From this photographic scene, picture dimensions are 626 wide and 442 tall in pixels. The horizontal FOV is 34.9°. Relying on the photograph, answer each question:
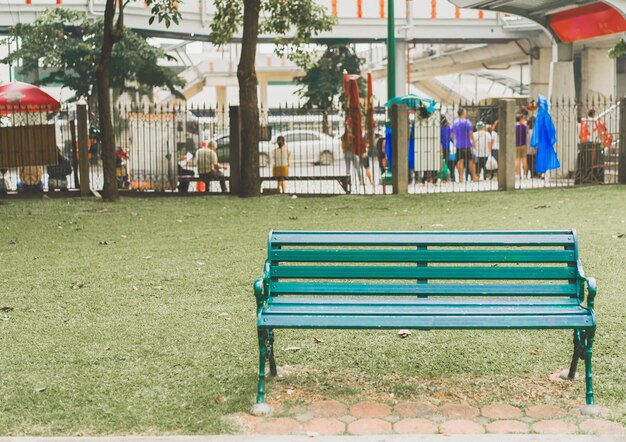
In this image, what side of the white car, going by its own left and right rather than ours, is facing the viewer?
left

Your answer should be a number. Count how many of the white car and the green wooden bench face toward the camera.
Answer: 1

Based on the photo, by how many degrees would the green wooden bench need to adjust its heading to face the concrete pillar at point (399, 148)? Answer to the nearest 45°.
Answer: approximately 180°

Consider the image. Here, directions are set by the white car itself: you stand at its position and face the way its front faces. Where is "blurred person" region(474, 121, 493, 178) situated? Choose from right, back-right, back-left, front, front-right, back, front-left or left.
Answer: back-left

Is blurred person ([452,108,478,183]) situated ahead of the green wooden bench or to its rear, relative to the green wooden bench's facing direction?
to the rear

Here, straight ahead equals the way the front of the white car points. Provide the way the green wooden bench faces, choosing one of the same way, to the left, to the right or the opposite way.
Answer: to the left

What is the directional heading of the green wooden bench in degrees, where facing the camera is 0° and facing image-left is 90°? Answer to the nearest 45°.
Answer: approximately 0°

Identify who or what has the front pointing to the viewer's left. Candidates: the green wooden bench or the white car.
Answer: the white car

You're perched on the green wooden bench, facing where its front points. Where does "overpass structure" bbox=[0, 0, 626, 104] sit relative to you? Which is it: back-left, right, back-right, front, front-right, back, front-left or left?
back

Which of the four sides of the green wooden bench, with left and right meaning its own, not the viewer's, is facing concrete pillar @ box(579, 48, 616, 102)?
back

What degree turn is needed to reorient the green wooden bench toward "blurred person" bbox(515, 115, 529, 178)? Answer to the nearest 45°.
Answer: approximately 180°

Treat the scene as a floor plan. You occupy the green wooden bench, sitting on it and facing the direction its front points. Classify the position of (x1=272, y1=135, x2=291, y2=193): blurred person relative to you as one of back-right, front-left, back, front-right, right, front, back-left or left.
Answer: back

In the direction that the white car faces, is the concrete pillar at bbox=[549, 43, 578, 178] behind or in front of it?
behind

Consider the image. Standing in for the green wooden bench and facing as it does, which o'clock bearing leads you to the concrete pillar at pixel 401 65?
The concrete pillar is roughly at 6 o'clock from the green wooden bench.
